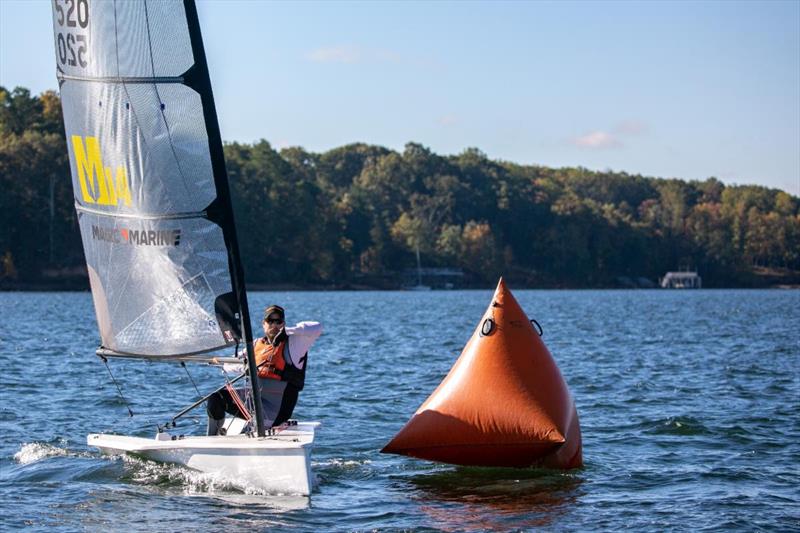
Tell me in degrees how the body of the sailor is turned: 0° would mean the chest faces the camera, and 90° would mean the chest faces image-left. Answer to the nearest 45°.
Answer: approximately 45°
